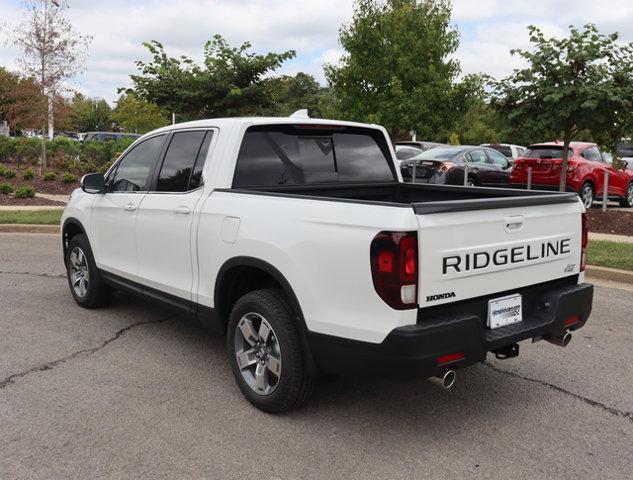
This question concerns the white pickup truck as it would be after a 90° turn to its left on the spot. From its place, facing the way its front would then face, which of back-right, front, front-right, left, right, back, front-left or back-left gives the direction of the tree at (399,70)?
back-right

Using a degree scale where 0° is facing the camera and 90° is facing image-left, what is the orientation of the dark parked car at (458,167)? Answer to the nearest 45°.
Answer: approximately 225°

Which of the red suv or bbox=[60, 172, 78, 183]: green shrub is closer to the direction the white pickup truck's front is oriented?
the green shrub

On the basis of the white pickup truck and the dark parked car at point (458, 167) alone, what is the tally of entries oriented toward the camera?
0

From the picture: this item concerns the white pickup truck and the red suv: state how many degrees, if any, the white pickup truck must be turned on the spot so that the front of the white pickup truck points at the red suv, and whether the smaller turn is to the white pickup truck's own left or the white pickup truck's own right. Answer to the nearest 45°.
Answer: approximately 90° to the white pickup truck's own right

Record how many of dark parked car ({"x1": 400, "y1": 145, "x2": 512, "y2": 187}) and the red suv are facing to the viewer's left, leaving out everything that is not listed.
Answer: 0

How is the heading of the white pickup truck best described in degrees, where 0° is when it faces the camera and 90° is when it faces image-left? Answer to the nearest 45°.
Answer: approximately 135°

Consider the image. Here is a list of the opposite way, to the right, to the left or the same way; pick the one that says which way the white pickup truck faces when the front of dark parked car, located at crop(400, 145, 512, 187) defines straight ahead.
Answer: to the left

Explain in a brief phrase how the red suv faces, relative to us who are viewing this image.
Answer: facing away from the viewer and to the right of the viewer

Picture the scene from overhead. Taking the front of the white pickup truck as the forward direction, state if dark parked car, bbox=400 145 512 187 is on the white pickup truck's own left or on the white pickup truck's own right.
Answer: on the white pickup truck's own right

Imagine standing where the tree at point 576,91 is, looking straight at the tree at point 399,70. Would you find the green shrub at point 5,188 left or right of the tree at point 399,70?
left

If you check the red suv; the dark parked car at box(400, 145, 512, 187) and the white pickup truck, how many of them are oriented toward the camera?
0
